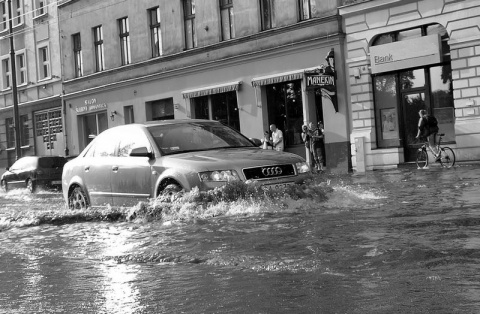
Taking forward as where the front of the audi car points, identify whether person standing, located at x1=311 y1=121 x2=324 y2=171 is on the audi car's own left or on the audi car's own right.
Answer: on the audi car's own left

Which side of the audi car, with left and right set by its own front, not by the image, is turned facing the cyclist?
left

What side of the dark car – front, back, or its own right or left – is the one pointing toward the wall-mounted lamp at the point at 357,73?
back

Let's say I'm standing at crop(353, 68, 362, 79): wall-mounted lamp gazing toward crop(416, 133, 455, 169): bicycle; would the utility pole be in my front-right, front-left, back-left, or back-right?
back-right

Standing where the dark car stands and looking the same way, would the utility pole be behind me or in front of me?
in front

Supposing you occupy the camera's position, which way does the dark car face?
facing away from the viewer and to the left of the viewer

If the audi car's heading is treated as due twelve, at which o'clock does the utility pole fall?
The utility pole is roughly at 7 o'clock from the audi car.

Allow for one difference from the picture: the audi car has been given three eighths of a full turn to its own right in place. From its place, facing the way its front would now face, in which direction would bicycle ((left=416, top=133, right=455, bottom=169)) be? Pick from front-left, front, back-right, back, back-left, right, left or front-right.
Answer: back-right

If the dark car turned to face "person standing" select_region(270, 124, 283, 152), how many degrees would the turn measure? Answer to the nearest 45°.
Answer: approximately 135° to its right

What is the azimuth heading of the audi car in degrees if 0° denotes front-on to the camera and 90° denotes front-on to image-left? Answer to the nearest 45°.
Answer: approximately 315°

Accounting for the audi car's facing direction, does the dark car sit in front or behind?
behind
